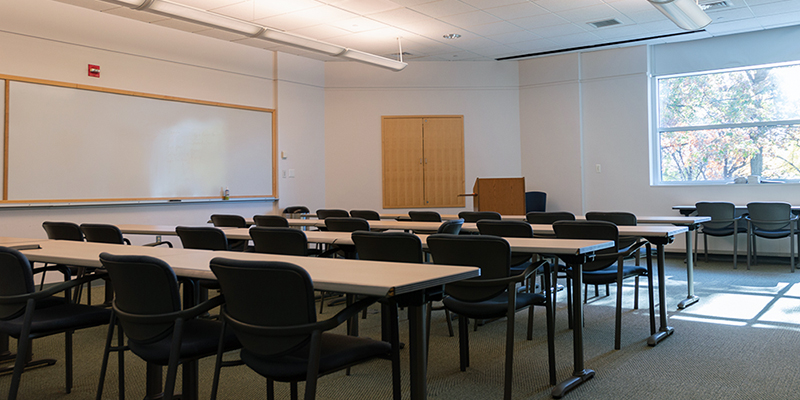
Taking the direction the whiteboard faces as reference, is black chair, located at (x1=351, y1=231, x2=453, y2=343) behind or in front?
in front

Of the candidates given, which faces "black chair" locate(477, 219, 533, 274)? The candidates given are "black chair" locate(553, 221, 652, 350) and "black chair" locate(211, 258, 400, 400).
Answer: "black chair" locate(211, 258, 400, 400)

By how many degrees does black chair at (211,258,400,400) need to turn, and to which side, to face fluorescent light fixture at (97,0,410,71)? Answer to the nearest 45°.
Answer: approximately 45° to its left

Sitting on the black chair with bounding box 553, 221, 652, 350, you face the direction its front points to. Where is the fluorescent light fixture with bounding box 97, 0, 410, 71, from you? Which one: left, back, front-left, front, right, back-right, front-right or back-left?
back-left

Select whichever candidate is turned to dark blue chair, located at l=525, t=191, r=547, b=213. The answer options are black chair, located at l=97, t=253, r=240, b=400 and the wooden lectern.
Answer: black chair, located at l=97, t=253, r=240, b=400

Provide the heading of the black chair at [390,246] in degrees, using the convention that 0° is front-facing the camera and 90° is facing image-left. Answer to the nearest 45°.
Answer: approximately 225°

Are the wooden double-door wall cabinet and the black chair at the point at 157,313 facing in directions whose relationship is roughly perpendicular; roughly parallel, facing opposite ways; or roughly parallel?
roughly parallel, facing opposite ways

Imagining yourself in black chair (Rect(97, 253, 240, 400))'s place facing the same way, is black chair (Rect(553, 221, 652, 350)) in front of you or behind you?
in front

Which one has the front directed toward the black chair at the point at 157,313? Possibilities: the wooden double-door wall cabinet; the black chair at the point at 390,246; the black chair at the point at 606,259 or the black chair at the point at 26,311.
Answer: the wooden double-door wall cabinet

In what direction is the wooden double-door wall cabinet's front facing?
toward the camera

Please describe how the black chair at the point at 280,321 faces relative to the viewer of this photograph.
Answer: facing away from the viewer and to the right of the viewer

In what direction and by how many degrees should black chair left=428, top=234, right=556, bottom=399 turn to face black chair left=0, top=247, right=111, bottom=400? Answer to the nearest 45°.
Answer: approximately 135° to its left

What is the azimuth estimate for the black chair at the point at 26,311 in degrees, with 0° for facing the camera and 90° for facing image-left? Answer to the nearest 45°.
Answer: approximately 225°
